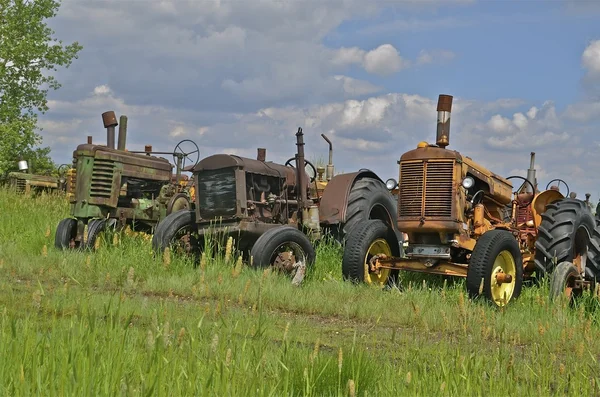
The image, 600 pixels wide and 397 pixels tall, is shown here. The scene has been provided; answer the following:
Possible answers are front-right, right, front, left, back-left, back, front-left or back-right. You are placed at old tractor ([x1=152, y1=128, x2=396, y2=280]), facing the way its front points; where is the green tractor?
right

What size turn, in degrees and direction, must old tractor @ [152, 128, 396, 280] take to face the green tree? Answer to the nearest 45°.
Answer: approximately 90° to its right

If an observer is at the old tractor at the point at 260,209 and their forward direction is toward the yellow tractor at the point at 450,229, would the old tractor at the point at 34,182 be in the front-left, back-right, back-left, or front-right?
back-left

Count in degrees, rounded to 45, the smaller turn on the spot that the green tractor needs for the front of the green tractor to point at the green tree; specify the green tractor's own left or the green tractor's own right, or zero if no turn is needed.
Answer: approximately 135° to the green tractor's own right

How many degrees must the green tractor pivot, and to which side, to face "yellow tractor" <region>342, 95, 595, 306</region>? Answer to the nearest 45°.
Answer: approximately 90° to its left

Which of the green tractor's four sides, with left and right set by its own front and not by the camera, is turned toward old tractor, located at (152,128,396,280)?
left

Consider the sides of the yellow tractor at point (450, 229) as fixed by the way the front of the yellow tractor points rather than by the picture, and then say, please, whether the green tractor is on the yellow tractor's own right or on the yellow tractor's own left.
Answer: on the yellow tractor's own right

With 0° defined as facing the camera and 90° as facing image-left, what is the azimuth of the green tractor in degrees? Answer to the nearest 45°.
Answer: approximately 45°

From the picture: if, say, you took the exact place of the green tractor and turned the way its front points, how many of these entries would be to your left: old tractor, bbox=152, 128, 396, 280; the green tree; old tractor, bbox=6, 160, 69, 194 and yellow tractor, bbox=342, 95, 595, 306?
2

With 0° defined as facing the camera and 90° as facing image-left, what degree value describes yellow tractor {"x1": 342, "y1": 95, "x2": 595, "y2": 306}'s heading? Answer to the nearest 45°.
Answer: approximately 45°

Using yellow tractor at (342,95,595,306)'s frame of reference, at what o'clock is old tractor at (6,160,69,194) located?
The old tractor is roughly at 3 o'clock from the yellow tractor.

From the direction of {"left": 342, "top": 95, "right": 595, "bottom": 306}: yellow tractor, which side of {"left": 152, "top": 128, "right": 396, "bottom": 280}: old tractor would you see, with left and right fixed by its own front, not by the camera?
left
